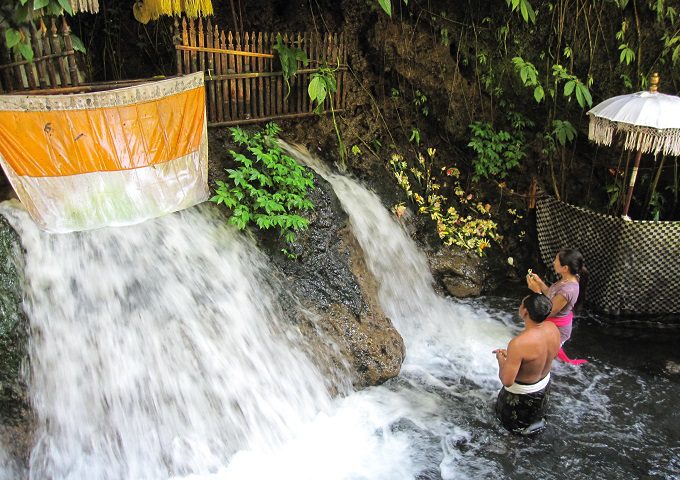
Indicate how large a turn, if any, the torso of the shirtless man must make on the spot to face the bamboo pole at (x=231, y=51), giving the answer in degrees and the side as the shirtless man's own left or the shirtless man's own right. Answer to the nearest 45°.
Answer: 0° — they already face it

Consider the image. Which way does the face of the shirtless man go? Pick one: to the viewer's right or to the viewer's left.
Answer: to the viewer's left

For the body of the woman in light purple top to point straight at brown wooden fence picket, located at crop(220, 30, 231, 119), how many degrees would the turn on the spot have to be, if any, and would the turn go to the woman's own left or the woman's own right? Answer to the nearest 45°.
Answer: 0° — they already face it

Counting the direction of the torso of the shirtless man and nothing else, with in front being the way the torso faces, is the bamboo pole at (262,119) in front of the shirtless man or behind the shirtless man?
in front

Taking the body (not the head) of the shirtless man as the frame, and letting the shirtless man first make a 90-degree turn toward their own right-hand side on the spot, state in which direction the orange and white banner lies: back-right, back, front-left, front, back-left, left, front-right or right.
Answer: back-left

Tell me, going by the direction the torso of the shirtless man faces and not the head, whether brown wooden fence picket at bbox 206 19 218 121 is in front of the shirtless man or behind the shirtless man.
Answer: in front

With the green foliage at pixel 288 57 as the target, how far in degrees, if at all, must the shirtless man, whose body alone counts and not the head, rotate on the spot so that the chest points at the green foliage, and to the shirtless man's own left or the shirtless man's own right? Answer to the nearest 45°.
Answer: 0° — they already face it

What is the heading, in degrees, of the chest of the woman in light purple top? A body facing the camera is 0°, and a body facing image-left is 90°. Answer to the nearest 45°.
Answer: approximately 90°

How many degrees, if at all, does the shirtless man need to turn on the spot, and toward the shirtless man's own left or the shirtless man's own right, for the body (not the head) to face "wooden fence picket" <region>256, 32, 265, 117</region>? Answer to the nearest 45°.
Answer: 0° — they already face it

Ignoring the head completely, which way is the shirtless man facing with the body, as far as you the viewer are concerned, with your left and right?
facing away from the viewer and to the left of the viewer

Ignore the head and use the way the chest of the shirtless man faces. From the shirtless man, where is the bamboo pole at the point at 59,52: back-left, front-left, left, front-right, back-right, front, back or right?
front-left

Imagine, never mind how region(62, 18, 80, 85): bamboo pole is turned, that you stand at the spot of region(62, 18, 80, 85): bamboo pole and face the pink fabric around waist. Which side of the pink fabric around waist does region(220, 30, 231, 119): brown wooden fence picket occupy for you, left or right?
left

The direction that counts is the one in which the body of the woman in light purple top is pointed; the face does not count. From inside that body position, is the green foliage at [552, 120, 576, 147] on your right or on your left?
on your right

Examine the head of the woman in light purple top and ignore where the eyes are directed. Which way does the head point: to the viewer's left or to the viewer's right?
to the viewer's left

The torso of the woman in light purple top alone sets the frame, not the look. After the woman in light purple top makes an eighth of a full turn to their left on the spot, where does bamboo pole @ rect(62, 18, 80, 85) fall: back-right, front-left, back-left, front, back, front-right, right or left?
front-right
